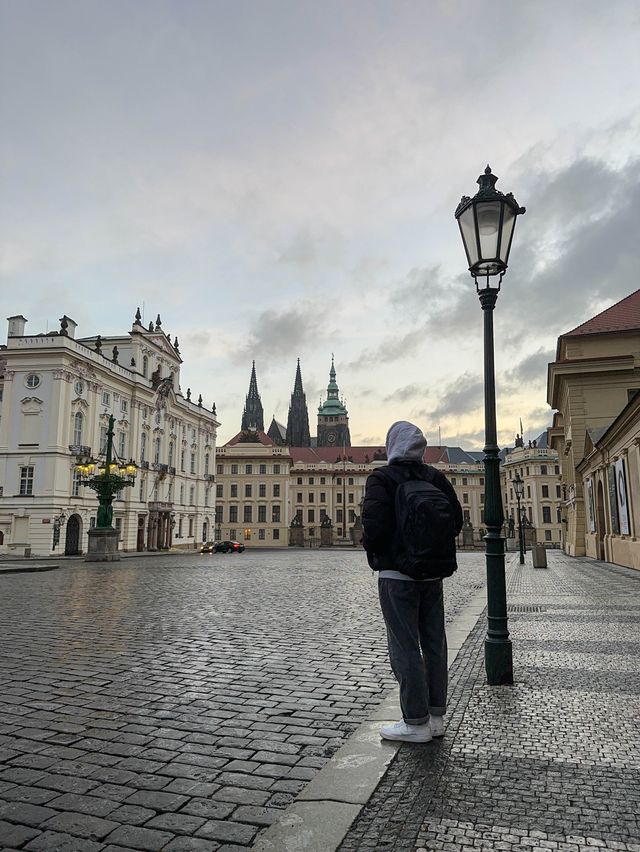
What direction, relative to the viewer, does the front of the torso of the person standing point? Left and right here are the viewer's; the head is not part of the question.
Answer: facing away from the viewer and to the left of the viewer

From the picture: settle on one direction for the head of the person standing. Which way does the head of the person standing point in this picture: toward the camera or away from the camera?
away from the camera
